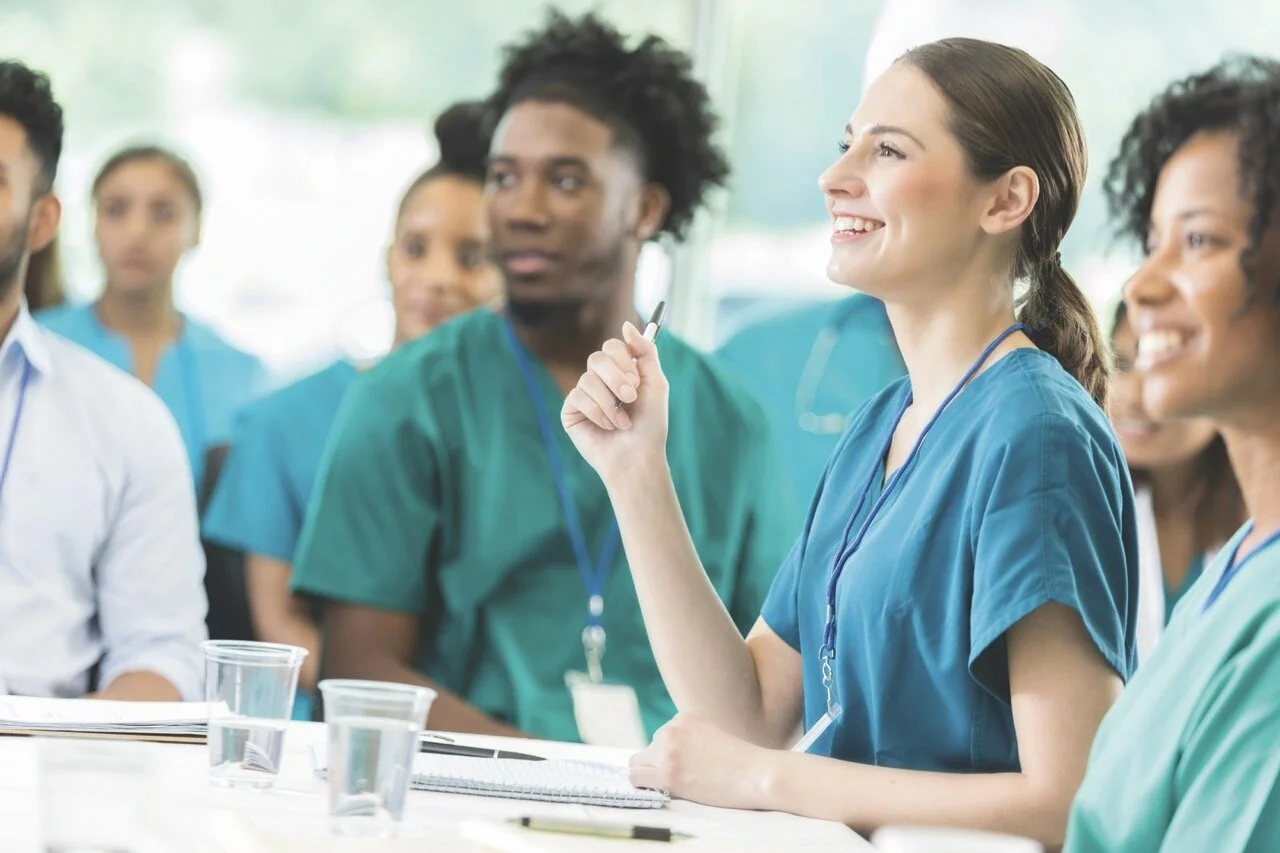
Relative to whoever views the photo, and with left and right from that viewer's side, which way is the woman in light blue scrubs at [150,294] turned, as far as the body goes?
facing the viewer

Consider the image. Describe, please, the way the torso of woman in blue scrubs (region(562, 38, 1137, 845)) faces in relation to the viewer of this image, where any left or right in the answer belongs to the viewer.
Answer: facing the viewer and to the left of the viewer

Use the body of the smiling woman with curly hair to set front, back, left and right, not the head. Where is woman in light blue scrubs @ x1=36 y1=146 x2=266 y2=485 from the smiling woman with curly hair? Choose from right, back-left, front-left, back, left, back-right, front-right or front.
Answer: right

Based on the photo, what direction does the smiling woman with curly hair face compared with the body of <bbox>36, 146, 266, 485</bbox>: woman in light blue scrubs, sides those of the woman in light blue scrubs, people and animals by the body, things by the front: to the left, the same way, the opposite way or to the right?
to the right

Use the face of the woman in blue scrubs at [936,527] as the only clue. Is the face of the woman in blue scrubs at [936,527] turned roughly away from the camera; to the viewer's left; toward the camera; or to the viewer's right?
to the viewer's left

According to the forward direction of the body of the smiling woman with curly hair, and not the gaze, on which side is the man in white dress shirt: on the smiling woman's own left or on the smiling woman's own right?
on the smiling woman's own right

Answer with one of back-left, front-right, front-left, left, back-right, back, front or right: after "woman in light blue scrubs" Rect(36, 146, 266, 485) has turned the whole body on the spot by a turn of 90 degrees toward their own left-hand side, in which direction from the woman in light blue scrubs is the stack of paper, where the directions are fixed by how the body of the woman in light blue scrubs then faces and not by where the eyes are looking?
right

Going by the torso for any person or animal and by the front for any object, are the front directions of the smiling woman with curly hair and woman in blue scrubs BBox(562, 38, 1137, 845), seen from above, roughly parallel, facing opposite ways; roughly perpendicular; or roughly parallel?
roughly parallel

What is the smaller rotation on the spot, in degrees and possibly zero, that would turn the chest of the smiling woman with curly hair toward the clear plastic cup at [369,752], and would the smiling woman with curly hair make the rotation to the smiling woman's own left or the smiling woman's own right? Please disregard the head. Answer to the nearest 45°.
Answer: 0° — they already face it

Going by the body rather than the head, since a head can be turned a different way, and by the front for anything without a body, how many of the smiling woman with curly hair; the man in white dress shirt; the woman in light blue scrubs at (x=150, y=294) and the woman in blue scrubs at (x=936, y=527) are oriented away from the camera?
0

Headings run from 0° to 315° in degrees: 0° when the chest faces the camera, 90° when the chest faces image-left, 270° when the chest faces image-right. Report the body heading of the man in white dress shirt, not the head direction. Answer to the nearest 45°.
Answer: approximately 45°

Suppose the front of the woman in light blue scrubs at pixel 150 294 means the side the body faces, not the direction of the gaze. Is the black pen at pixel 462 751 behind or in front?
in front

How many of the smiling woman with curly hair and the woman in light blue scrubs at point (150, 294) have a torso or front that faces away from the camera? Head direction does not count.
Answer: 0

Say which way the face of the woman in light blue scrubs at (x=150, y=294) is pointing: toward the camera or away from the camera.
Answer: toward the camera

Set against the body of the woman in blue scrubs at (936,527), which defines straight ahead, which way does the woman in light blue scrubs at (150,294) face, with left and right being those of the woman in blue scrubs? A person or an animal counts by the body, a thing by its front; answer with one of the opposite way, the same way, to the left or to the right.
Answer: to the left
